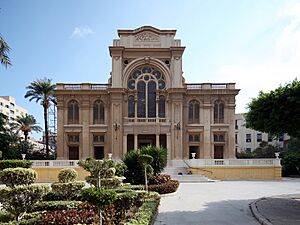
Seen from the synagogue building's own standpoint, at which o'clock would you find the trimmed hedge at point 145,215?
The trimmed hedge is roughly at 12 o'clock from the synagogue building.

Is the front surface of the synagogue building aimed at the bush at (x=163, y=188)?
yes

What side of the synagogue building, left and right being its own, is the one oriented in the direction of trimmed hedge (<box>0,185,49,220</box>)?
front

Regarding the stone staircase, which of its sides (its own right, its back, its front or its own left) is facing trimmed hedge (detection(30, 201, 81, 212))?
front

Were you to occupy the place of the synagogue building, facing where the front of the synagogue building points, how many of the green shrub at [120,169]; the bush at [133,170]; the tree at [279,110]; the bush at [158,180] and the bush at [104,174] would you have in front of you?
5

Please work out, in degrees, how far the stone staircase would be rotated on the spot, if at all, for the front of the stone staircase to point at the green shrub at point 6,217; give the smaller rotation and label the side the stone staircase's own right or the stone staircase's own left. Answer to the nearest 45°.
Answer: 0° — it already faces it

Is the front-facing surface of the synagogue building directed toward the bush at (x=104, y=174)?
yes

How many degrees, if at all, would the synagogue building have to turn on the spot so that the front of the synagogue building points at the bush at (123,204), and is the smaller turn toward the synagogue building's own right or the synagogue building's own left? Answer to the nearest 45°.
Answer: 0° — it already faces it

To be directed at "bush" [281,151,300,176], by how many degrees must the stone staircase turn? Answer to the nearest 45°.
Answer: approximately 135° to its left

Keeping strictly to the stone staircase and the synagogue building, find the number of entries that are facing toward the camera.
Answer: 2
